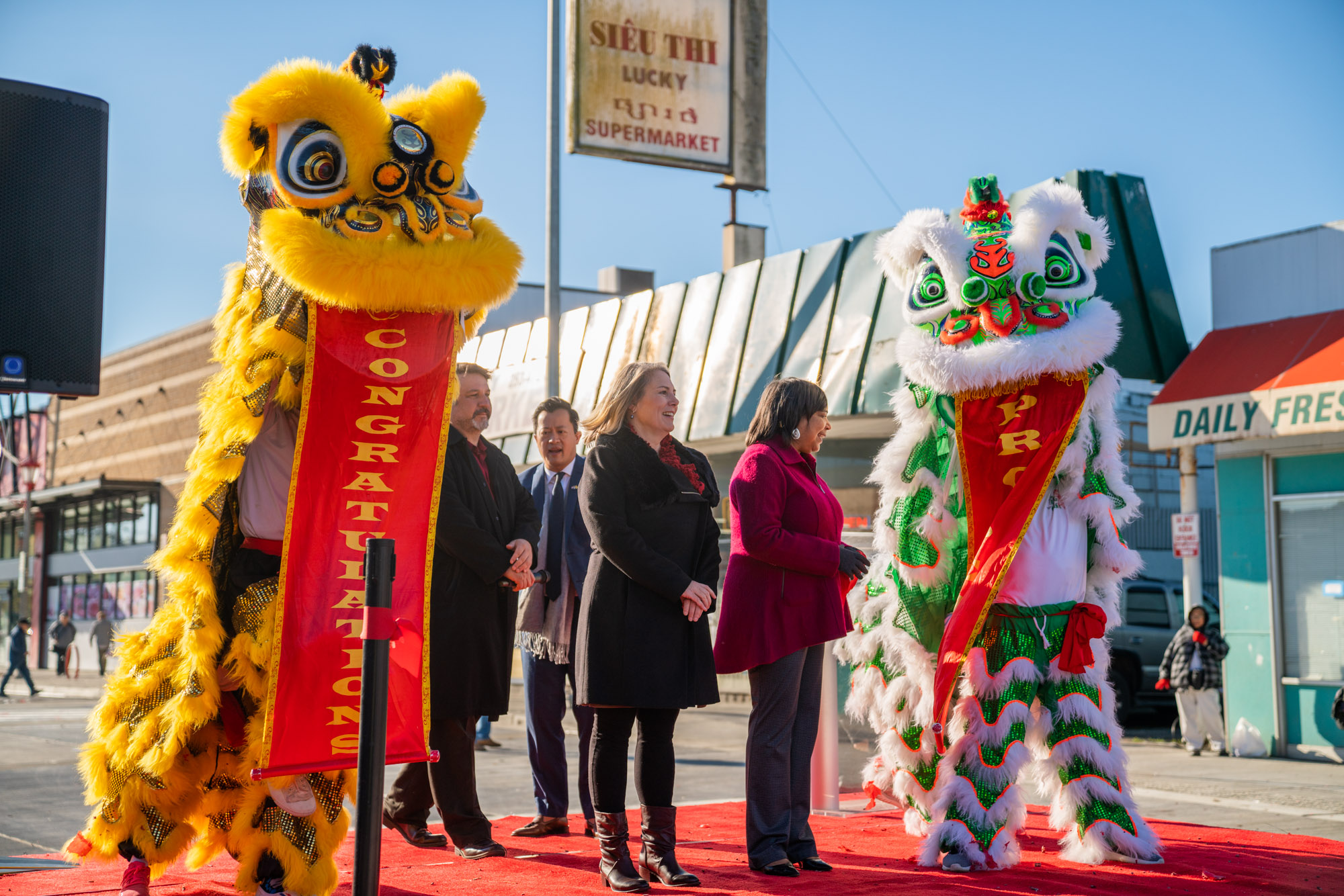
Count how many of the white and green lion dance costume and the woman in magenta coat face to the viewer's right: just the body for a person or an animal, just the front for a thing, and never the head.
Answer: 1

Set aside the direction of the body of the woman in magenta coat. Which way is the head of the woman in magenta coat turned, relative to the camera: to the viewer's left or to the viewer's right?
to the viewer's right

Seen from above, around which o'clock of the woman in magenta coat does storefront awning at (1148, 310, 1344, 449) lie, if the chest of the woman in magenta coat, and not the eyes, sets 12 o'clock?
The storefront awning is roughly at 10 o'clock from the woman in magenta coat.

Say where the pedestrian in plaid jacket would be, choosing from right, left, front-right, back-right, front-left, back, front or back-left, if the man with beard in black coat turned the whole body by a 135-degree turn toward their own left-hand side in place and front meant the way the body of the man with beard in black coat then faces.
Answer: front-right

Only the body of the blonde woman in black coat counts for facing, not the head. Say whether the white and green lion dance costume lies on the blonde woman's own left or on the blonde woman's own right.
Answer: on the blonde woman's own left

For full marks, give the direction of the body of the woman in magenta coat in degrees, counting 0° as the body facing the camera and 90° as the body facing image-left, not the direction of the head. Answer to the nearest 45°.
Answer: approximately 270°

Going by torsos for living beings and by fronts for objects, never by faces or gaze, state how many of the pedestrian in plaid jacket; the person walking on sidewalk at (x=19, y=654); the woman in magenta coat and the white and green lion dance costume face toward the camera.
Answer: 2

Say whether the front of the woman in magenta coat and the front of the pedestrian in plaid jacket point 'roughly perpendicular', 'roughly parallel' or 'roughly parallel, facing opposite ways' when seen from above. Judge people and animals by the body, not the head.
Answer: roughly perpendicular
